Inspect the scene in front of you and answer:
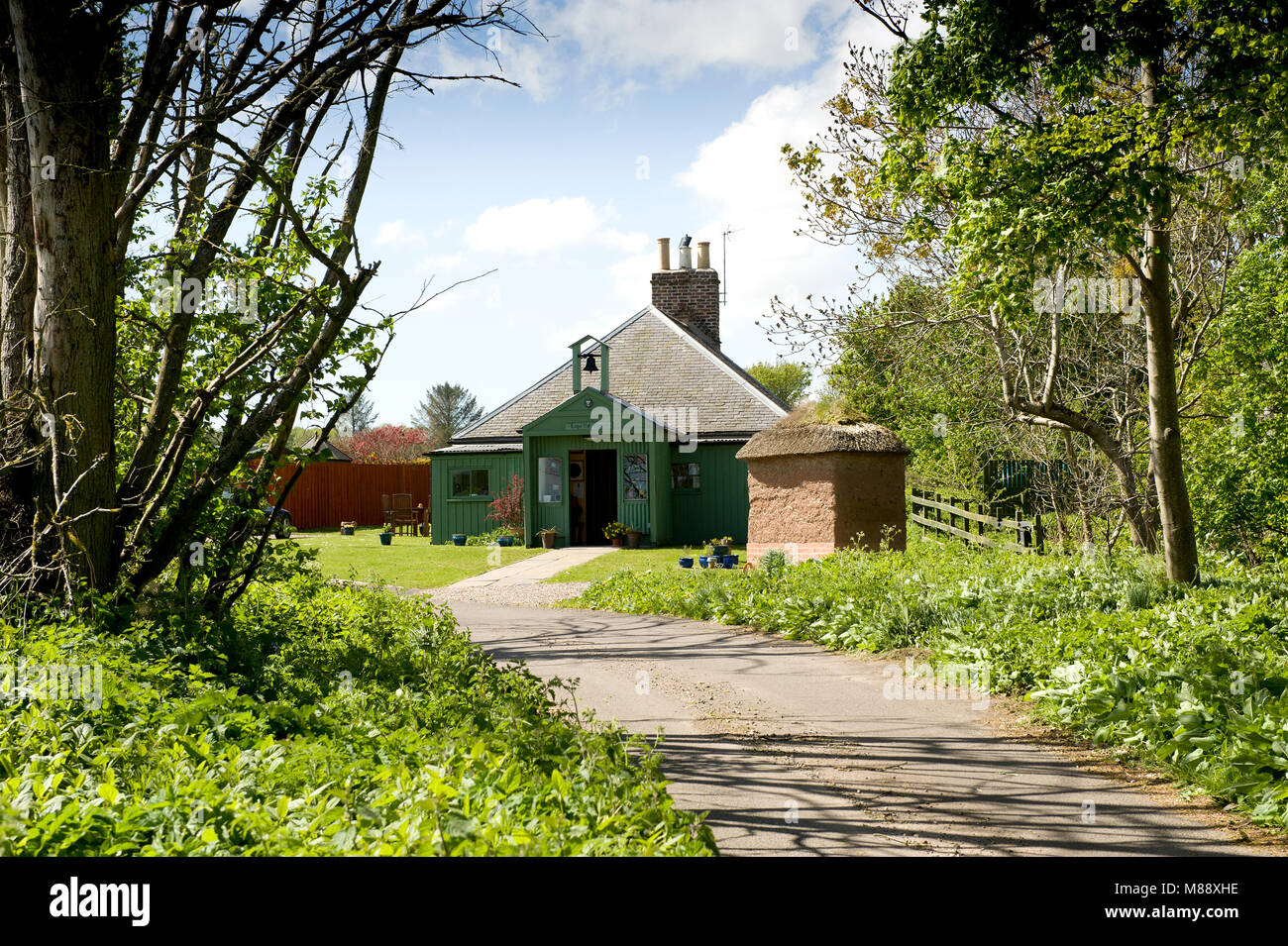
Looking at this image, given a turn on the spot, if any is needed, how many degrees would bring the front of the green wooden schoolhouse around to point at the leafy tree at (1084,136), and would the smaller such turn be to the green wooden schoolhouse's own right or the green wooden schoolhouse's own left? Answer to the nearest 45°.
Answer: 0° — it already faces it

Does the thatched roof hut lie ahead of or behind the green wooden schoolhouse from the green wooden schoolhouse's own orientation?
ahead

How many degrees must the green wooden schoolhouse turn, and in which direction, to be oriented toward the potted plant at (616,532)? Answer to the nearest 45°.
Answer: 0° — it already faces it

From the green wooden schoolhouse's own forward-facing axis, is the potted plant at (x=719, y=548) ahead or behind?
ahead

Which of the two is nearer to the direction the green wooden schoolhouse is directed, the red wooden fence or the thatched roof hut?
the thatched roof hut

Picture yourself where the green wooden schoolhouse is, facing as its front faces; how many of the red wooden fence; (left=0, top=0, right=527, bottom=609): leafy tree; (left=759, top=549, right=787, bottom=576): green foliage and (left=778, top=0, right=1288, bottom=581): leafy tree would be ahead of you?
3

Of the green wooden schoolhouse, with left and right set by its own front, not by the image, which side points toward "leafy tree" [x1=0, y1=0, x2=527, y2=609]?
front

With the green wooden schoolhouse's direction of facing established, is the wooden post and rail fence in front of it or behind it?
in front

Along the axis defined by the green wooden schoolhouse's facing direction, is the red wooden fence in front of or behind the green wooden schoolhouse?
behind

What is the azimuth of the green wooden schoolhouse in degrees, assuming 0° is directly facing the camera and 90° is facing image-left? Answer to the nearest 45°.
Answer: approximately 0°
